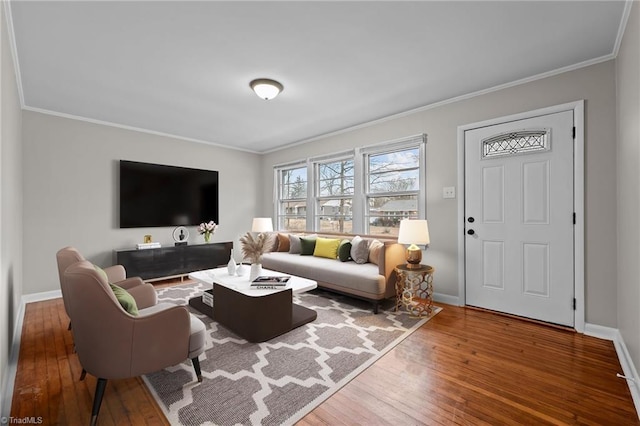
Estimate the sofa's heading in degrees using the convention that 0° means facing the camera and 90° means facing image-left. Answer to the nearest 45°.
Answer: approximately 45°

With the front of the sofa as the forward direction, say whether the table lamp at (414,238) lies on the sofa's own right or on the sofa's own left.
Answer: on the sofa's own left

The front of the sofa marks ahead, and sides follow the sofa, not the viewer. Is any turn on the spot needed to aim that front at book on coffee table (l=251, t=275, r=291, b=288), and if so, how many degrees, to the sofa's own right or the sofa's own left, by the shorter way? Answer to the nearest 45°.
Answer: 0° — it already faces it

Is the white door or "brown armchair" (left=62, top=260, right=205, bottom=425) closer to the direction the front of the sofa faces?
the brown armchair

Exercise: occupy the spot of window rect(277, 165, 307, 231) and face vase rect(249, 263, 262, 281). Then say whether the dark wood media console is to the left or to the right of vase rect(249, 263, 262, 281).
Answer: right

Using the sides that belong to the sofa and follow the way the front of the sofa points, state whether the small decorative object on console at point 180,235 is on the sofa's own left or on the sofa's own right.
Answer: on the sofa's own right

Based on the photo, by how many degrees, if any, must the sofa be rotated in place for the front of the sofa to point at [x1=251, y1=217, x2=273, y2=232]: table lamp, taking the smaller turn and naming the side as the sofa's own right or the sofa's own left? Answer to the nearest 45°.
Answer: approximately 90° to the sofa's own right

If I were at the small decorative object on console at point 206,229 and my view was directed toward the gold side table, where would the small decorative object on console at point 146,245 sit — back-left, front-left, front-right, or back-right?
back-right

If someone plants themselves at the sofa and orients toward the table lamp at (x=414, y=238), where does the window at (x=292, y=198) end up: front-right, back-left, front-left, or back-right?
back-left
